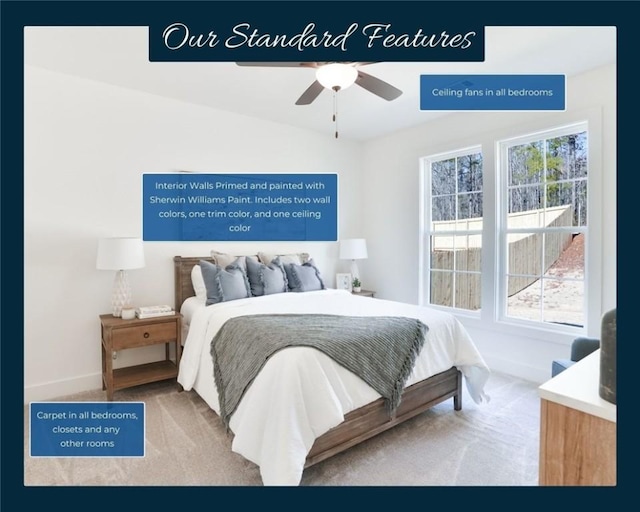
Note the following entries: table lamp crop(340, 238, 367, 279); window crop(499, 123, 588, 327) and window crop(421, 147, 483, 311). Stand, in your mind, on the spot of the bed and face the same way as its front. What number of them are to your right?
0

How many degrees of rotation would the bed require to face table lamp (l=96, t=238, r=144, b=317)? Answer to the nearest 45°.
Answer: approximately 180°

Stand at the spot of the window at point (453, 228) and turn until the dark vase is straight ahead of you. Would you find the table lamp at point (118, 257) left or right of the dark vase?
right

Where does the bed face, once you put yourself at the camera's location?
facing the viewer and to the right of the viewer

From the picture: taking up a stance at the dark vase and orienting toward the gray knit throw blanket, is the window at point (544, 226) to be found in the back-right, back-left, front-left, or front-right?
front-right

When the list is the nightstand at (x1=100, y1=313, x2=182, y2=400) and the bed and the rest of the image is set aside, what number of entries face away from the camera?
0

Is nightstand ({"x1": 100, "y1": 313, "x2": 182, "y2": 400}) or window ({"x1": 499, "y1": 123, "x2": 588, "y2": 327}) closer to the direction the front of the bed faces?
the window

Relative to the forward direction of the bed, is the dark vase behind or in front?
in front

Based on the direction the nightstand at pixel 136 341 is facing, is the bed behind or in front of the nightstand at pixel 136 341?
in front

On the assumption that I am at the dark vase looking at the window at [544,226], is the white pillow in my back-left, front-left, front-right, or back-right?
front-left

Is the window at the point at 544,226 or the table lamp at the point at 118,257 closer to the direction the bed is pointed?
the window

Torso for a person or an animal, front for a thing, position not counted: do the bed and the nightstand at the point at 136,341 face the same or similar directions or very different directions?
same or similar directions
